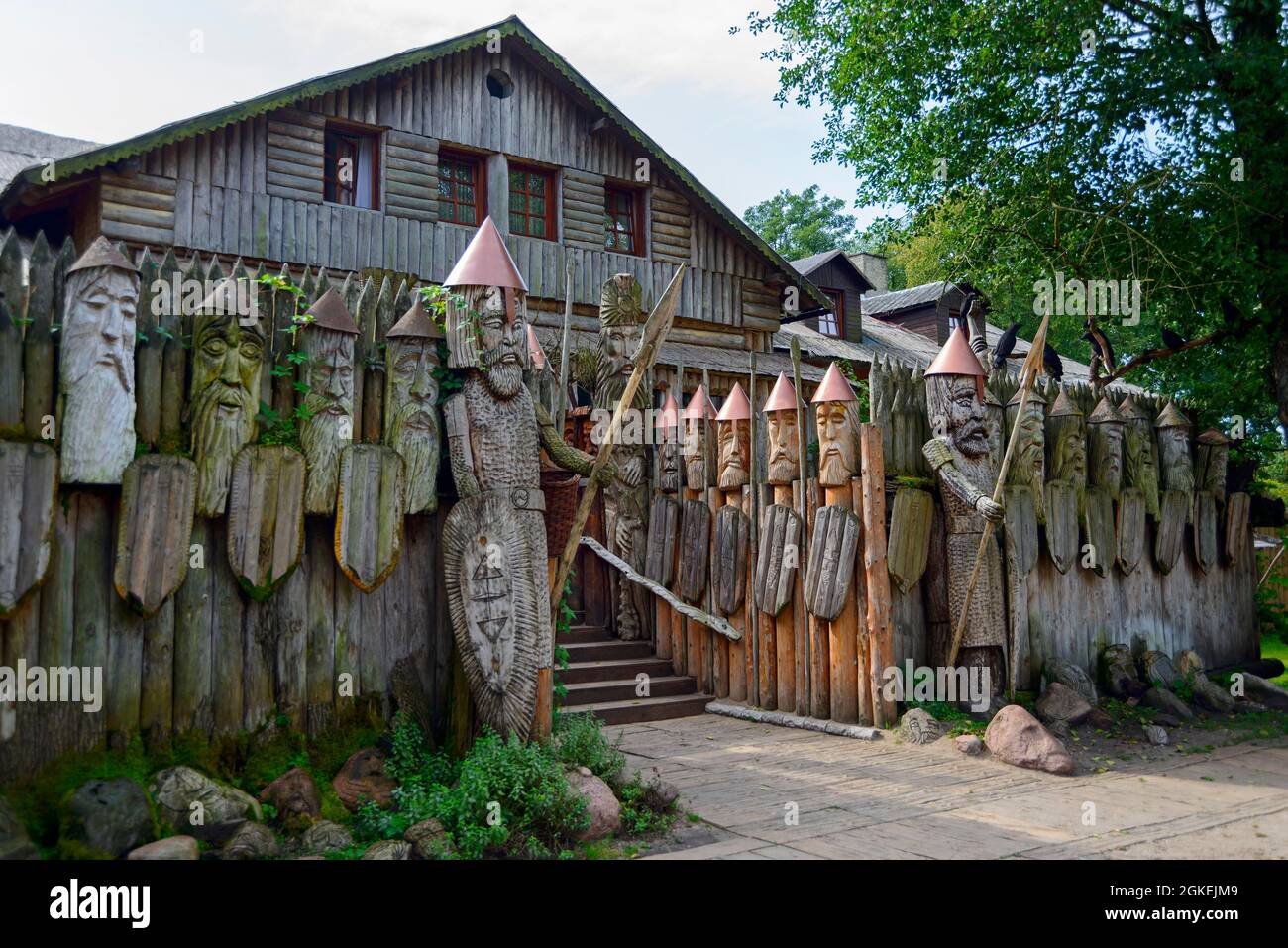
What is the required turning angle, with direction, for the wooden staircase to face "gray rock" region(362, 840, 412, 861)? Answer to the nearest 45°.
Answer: approximately 45° to its right

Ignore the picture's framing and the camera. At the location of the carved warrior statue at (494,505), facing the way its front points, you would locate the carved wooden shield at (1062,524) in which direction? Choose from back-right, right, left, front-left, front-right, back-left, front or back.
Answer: left

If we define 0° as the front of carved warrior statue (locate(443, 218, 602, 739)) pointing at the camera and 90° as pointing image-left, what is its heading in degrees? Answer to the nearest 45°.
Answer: approximately 315°

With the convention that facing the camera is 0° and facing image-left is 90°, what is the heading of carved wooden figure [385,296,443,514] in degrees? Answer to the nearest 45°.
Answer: approximately 315°

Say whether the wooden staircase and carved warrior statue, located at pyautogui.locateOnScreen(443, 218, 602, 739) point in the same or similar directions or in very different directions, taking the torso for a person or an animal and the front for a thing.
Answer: same or similar directions

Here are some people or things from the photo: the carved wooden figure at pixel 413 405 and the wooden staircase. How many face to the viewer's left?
0

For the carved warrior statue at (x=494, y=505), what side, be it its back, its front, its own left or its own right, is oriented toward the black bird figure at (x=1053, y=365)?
left

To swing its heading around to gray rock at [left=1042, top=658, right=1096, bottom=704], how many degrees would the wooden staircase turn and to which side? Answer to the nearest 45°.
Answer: approximately 45° to its left

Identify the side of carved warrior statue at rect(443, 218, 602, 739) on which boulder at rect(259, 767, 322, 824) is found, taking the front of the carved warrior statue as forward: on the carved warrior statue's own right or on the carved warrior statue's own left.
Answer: on the carved warrior statue's own right

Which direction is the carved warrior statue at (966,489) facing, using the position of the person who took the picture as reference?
facing the viewer and to the right of the viewer

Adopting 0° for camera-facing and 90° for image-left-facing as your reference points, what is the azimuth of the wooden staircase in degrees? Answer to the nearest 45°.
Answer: approximately 315°
